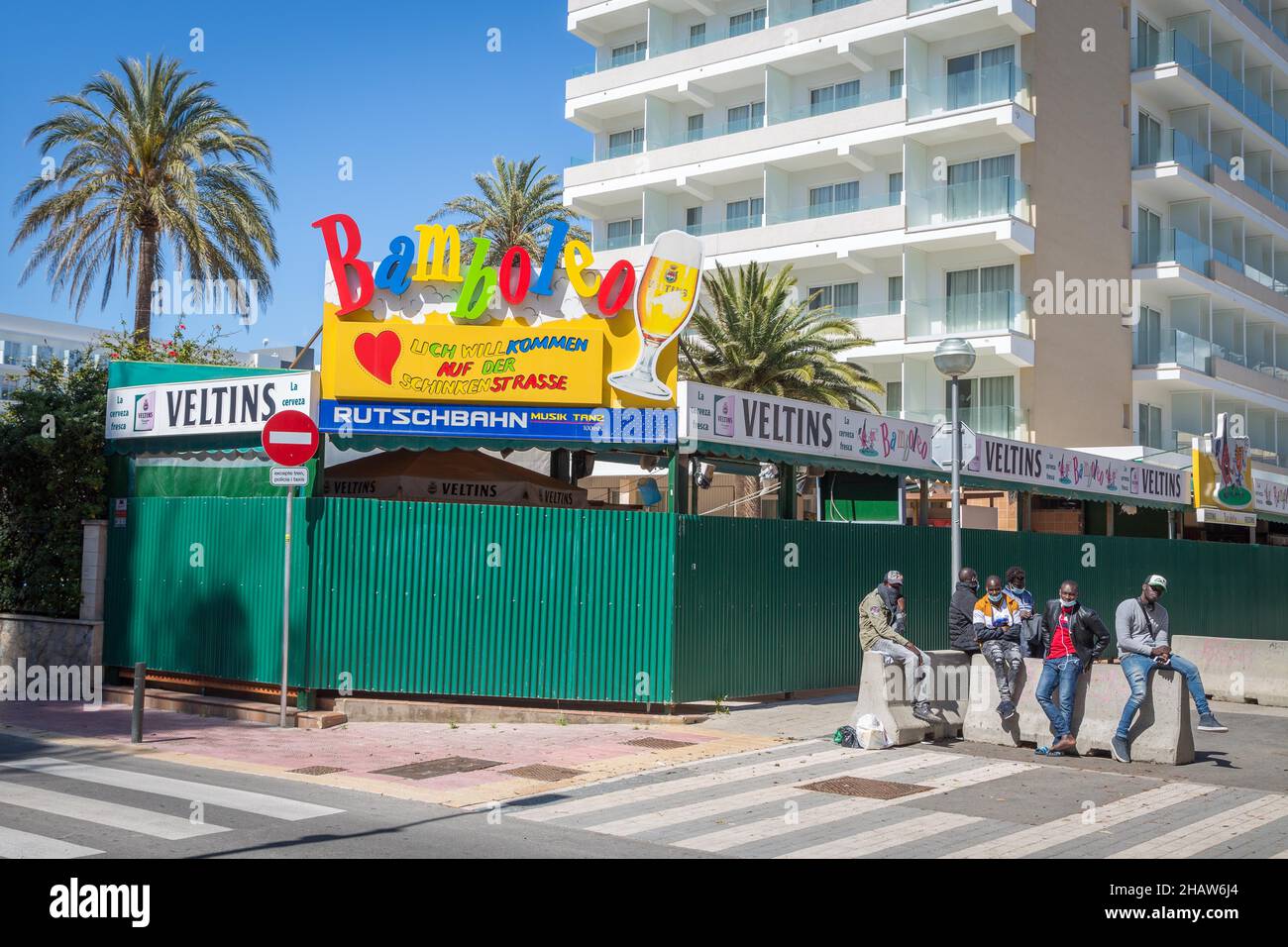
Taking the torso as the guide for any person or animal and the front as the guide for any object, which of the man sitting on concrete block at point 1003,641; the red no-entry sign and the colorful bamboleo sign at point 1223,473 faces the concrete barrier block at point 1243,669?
the colorful bamboleo sign

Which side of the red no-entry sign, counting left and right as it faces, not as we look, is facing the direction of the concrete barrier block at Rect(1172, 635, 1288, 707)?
left

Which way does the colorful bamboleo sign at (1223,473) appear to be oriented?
toward the camera

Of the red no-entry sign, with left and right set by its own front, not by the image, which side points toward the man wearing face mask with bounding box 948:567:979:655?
left

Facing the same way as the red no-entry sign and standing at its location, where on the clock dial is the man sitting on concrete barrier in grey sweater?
The man sitting on concrete barrier in grey sweater is roughly at 10 o'clock from the red no-entry sign.

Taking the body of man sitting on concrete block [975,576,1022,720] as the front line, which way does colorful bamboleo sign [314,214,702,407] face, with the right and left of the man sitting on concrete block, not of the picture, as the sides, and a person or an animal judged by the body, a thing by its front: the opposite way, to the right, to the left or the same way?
the same way

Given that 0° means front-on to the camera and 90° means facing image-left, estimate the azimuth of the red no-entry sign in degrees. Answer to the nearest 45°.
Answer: approximately 0°

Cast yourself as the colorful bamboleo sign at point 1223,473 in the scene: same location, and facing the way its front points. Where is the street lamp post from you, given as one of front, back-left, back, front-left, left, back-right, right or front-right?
front

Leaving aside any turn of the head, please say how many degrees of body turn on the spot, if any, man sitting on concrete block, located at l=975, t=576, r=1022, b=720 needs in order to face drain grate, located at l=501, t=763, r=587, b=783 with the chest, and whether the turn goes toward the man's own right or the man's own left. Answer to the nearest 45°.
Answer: approximately 45° to the man's own right

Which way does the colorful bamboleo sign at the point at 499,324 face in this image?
toward the camera

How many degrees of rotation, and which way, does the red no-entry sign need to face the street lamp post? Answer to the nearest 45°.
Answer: approximately 90° to its left

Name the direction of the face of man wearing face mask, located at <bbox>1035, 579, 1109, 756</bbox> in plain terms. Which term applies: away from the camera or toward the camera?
toward the camera
